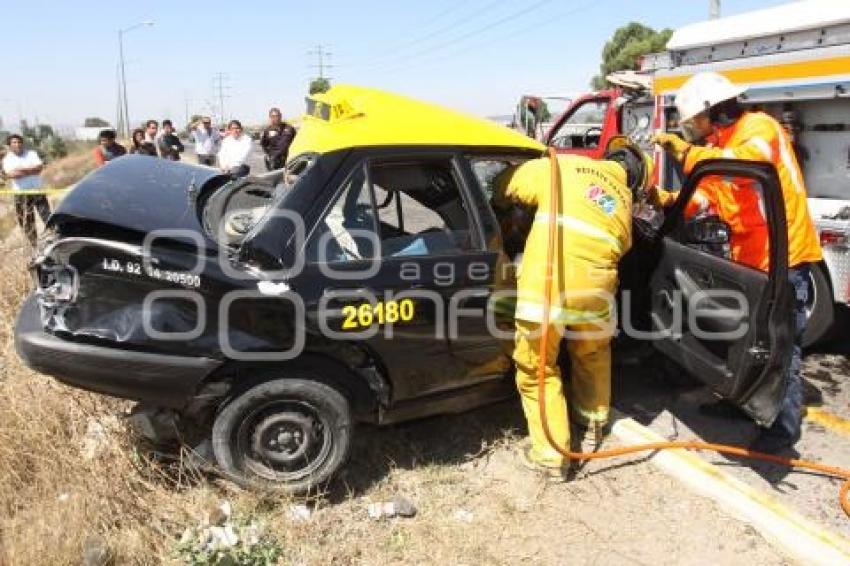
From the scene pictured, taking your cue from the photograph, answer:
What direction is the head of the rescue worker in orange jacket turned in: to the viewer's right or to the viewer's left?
to the viewer's left

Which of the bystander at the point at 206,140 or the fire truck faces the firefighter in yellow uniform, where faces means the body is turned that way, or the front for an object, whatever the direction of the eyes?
the bystander

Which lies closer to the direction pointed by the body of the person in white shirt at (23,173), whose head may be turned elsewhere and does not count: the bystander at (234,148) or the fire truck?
the fire truck

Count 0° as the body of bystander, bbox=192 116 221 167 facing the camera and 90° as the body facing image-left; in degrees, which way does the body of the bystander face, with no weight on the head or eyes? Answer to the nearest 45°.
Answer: approximately 0°

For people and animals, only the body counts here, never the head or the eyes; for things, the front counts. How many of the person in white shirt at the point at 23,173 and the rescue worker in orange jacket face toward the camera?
1

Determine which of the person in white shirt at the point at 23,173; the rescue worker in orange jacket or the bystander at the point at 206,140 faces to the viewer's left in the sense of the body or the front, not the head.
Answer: the rescue worker in orange jacket

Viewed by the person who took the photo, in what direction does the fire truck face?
facing away from the viewer and to the left of the viewer

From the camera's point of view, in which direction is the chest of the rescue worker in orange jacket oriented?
to the viewer's left

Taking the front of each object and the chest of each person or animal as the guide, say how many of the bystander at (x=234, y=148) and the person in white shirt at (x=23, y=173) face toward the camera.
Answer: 2

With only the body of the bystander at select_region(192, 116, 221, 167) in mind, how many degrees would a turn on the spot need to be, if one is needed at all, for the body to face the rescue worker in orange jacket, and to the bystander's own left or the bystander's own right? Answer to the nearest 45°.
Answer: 0° — they already face them

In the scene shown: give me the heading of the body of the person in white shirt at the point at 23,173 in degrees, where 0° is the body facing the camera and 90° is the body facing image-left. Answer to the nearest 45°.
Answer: approximately 0°

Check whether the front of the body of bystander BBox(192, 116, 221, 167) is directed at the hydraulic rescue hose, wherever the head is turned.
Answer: yes
